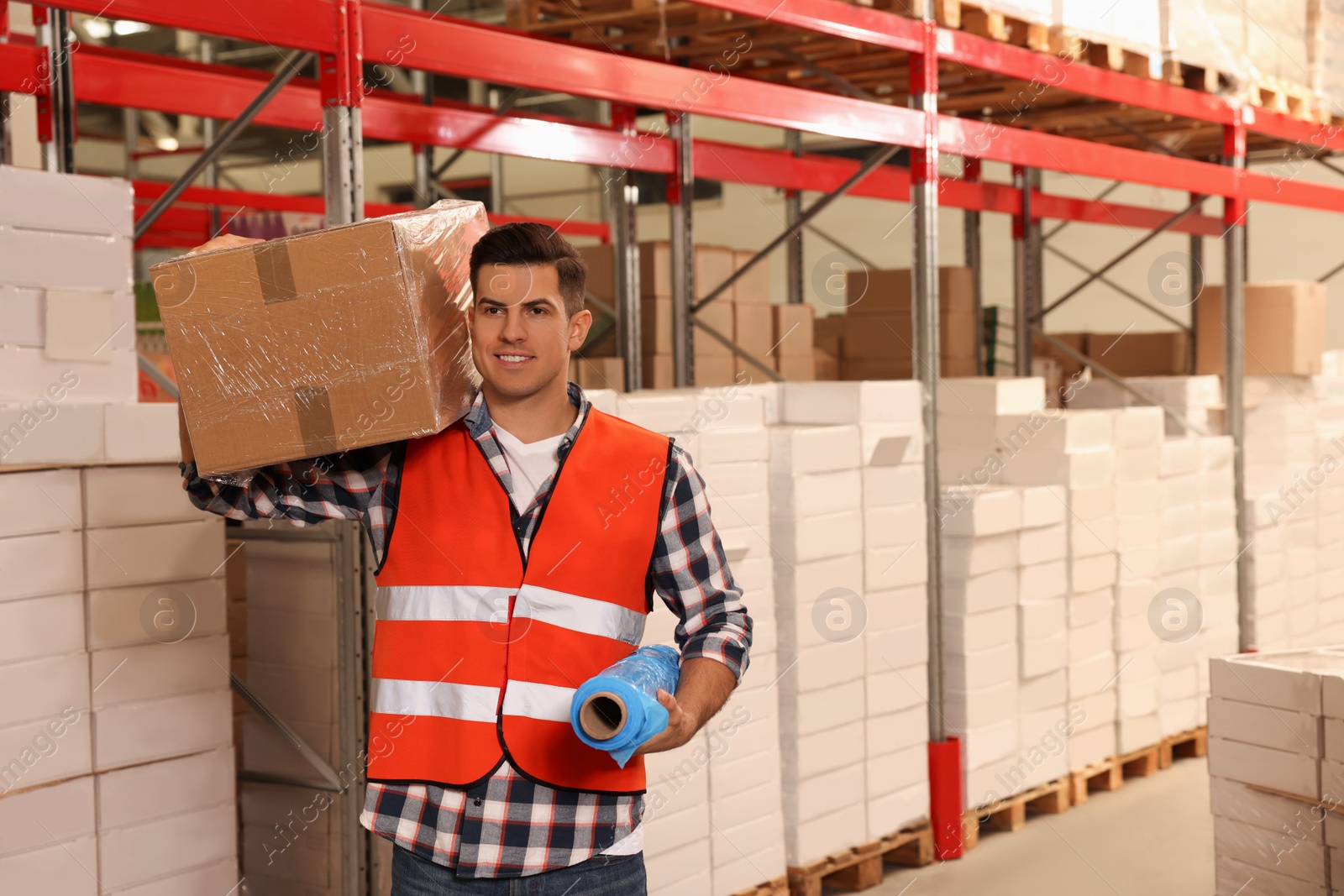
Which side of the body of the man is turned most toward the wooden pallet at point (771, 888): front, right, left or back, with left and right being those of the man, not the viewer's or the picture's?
back

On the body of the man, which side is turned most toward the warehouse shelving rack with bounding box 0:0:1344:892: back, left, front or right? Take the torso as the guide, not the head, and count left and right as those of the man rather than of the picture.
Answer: back

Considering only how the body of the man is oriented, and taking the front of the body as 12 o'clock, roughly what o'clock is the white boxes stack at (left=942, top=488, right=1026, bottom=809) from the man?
The white boxes stack is roughly at 7 o'clock from the man.

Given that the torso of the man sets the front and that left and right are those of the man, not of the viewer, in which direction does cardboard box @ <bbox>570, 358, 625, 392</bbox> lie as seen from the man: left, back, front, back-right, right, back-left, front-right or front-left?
back

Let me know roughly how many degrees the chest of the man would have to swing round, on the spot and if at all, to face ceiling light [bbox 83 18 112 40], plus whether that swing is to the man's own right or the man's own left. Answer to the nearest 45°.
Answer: approximately 180°

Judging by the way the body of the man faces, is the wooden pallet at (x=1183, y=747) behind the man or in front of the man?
behind

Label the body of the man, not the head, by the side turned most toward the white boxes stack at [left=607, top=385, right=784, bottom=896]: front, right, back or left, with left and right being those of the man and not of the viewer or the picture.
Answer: back

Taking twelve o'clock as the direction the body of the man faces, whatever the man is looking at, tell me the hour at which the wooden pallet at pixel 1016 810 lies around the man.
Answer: The wooden pallet is roughly at 7 o'clock from the man.

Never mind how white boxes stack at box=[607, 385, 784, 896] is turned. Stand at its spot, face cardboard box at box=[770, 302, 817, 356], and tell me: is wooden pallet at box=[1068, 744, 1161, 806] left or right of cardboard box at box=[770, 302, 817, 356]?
right

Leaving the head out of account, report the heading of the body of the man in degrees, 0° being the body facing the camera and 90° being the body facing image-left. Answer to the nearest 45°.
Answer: approximately 0°

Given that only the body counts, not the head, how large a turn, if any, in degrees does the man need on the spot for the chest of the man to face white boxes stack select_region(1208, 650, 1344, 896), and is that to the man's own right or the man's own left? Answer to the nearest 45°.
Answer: approximately 135° to the man's own left

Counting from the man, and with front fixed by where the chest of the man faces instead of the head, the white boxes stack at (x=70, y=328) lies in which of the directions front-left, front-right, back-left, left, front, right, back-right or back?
back-right
